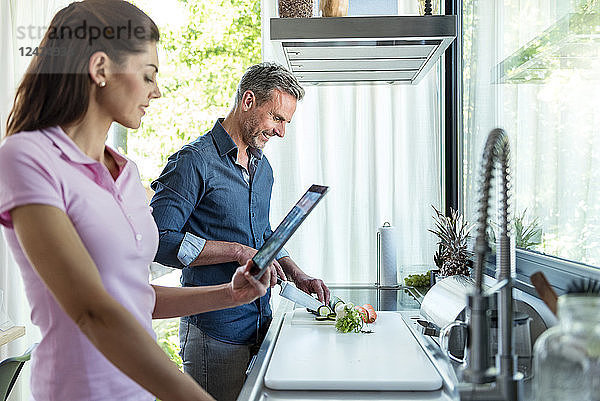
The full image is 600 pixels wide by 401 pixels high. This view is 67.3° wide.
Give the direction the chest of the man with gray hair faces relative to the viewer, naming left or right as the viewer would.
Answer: facing the viewer and to the right of the viewer

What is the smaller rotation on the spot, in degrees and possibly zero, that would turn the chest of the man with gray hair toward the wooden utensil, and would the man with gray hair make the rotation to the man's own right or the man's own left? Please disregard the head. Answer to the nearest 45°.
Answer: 0° — they already face it

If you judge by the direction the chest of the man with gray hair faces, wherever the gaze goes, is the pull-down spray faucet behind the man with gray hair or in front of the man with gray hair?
in front

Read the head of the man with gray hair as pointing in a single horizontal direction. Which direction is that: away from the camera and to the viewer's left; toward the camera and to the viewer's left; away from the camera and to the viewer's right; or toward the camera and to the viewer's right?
toward the camera and to the viewer's right

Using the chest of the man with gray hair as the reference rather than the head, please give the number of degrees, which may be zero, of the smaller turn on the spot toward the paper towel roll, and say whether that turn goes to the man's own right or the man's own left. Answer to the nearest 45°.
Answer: approximately 90° to the man's own left

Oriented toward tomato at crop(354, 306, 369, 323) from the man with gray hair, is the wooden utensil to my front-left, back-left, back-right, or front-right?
front-right

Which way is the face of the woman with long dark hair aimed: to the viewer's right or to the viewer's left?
to the viewer's right
